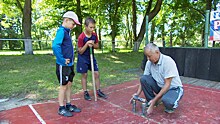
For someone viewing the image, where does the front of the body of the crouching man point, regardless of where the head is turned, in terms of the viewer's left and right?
facing the viewer and to the left of the viewer

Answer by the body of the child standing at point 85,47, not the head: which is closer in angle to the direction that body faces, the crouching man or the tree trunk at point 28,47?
the crouching man

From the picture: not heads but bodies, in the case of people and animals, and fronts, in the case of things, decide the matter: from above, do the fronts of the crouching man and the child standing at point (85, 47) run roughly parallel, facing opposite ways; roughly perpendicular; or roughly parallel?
roughly perpendicular

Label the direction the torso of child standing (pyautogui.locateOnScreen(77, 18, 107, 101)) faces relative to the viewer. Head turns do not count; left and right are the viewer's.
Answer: facing the viewer and to the right of the viewer

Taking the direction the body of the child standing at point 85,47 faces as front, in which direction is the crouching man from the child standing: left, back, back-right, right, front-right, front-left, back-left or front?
front

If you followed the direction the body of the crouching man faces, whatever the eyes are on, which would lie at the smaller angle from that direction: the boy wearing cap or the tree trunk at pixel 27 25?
the boy wearing cap

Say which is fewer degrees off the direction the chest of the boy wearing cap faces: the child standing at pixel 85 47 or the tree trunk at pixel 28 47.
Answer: the child standing

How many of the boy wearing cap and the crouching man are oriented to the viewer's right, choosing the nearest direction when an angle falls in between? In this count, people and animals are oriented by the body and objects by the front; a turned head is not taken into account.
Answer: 1

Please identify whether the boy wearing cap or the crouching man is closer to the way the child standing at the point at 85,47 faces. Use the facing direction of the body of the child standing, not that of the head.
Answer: the crouching man

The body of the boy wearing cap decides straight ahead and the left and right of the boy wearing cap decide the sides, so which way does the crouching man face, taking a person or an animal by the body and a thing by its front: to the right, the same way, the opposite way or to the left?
the opposite way

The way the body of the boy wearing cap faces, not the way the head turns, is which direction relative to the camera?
to the viewer's right

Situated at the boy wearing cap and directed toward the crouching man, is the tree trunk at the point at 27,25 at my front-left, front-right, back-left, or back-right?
back-left
